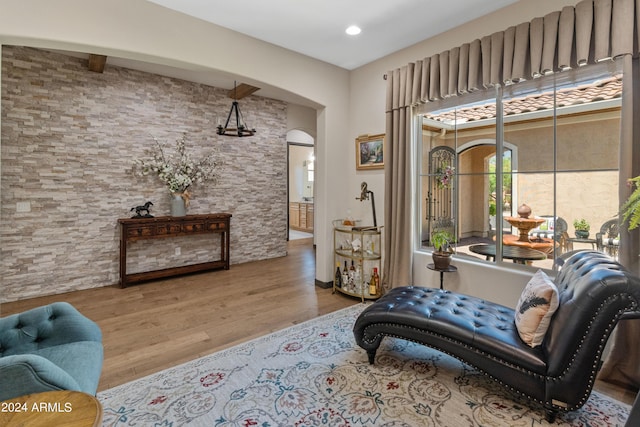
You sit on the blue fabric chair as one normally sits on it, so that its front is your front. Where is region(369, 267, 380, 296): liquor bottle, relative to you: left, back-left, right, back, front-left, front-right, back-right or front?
front-left

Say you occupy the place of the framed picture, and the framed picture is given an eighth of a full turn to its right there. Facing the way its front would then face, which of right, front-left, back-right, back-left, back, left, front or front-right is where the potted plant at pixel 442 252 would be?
back-left

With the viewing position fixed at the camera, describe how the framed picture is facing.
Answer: facing the viewer and to the left of the viewer

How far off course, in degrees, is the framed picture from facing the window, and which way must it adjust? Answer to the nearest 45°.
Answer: approximately 90° to its left

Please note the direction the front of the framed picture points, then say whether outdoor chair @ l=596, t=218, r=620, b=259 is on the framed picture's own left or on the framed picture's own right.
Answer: on the framed picture's own left

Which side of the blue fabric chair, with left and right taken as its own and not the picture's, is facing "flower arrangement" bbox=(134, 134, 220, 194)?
left

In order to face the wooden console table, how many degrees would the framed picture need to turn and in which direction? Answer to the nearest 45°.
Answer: approximately 45° to its right

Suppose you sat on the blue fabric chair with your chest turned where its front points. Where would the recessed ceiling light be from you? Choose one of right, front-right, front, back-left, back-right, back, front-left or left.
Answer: front-left

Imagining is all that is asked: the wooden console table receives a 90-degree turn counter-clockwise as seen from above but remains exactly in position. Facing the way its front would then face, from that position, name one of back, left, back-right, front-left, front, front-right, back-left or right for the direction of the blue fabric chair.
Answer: back-right

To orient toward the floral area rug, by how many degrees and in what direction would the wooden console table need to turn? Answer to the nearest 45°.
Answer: approximately 45° to its right

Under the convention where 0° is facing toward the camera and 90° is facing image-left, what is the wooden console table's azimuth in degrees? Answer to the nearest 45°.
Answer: approximately 315°

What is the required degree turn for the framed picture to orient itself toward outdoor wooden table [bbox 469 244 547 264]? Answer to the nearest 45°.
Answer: approximately 90° to its left

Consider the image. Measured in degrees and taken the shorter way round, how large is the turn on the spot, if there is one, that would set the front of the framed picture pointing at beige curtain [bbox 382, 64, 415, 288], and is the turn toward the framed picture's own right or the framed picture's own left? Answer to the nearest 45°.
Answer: approximately 90° to the framed picture's own left

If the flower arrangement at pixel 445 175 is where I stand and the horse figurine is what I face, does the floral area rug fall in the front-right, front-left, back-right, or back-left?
front-left

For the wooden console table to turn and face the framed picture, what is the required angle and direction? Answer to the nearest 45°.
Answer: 0° — it already faces it
